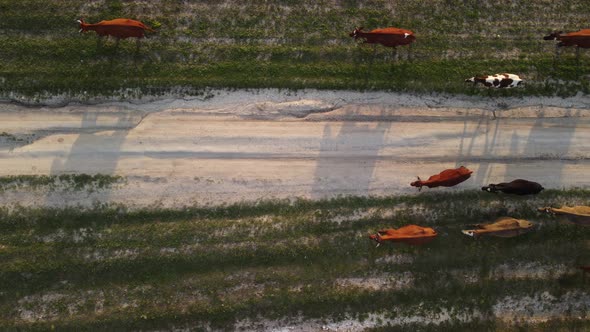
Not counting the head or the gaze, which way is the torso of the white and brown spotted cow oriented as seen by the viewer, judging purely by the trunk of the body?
to the viewer's left

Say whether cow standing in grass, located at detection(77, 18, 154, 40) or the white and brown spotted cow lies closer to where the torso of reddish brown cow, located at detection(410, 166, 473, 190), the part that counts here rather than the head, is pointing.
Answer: the cow standing in grass

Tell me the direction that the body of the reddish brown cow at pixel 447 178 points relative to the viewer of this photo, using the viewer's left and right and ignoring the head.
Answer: facing to the left of the viewer

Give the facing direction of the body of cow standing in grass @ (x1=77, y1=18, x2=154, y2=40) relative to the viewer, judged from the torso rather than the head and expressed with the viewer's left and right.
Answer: facing to the left of the viewer

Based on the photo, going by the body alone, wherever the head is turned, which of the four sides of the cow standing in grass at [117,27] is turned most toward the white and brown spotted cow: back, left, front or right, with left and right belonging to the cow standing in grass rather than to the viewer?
back

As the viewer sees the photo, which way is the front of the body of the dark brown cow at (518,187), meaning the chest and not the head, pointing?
to the viewer's left

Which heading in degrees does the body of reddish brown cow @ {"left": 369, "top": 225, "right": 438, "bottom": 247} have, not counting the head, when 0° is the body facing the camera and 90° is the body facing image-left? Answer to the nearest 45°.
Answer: approximately 90°

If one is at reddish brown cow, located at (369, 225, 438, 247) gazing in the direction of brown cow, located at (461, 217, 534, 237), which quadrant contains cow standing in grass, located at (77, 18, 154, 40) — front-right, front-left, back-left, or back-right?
back-left

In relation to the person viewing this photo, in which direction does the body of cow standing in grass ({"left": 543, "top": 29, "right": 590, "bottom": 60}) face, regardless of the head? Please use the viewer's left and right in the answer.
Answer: facing to the left of the viewer
